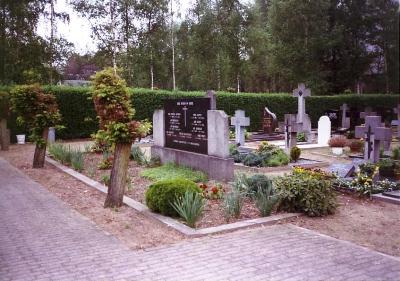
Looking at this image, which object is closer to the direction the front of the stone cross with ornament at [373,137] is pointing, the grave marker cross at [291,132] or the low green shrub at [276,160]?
the low green shrub

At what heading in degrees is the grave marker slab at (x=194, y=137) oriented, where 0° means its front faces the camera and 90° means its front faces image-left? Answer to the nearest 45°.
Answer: approximately 45°

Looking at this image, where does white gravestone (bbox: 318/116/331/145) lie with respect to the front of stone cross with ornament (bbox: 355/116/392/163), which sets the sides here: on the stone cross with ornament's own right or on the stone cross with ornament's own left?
on the stone cross with ornament's own right

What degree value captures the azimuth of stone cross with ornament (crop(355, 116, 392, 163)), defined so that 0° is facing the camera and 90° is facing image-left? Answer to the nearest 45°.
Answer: approximately 45°

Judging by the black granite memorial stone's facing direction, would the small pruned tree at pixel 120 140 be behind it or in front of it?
in front

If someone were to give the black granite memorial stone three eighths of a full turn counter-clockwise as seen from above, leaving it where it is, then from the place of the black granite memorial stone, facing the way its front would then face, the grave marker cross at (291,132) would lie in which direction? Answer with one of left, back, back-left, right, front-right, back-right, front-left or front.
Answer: front-left

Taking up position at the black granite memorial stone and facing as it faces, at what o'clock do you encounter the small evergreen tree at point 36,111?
The small evergreen tree is roughly at 2 o'clock from the black granite memorial stone.

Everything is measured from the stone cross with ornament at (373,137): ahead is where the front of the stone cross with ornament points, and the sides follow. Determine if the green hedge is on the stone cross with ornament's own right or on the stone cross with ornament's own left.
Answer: on the stone cross with ornament's own right

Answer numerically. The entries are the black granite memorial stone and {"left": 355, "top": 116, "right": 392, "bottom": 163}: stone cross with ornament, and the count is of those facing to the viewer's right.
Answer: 0

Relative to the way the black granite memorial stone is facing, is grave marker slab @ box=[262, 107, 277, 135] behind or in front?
behind
